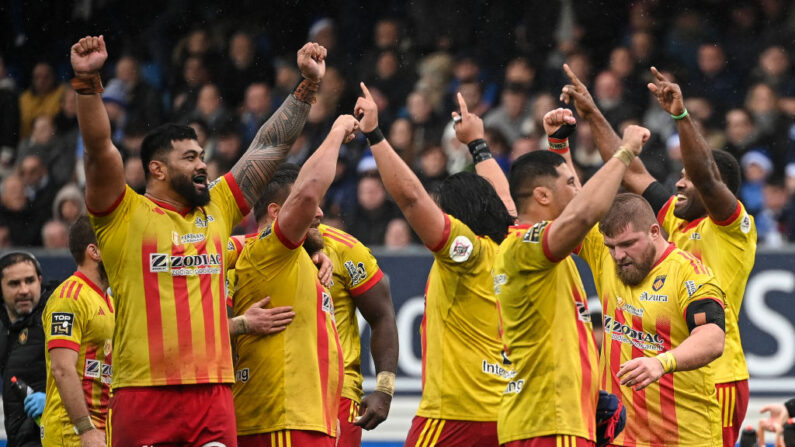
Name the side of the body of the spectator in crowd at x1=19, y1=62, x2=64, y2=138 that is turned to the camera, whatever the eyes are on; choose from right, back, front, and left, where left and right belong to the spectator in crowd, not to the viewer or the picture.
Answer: front

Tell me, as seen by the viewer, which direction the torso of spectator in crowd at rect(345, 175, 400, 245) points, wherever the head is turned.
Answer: toward the camera

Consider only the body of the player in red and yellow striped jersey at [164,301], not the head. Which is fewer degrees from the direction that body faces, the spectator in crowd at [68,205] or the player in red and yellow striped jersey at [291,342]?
the player in red and yellow striped jersey

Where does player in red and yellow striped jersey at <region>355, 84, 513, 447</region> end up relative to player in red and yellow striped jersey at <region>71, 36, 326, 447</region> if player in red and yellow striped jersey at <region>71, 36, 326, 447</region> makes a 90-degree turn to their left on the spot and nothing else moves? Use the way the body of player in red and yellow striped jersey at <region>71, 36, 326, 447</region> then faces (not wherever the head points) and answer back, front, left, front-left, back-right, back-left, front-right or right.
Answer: front-right

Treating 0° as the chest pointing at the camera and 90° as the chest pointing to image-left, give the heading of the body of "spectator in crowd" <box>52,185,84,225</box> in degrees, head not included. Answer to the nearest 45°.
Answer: approximately 0°

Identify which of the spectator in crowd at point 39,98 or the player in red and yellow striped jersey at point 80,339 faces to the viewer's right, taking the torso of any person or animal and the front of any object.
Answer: the player in red and yellow striped jersey

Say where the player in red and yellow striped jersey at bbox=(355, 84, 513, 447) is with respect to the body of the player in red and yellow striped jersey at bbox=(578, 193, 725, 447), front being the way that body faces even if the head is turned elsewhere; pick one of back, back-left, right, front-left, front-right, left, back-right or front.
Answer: front-right

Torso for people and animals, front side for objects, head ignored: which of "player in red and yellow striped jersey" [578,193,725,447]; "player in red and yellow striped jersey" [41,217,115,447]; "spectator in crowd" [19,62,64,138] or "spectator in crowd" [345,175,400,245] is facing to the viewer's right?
"player in red and yellow striped jersey" [41,217,115,447]

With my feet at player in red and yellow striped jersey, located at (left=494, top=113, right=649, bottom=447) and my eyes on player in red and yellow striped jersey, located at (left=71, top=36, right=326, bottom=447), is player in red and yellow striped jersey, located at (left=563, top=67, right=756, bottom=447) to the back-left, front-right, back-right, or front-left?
back-right

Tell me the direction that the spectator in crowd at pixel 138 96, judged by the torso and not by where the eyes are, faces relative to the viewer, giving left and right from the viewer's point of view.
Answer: facing the viewer and to the left of the viewer
